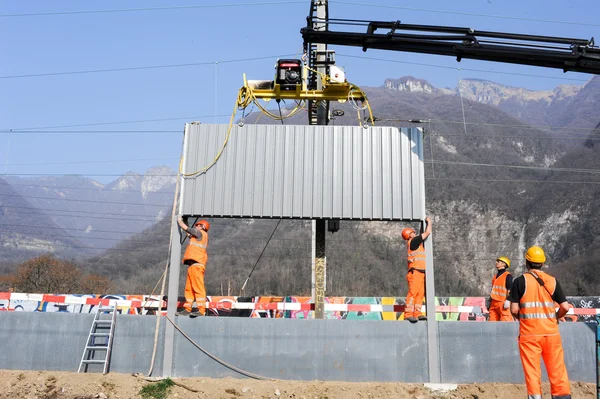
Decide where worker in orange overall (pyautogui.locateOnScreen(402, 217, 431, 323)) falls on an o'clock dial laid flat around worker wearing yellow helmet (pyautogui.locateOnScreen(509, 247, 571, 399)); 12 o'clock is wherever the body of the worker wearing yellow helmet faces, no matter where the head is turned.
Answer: The worker in orange overall is roughly at 11 o'clock from the worker wearing yellow helmet.

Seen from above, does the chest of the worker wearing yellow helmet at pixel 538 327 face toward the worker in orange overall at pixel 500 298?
yes

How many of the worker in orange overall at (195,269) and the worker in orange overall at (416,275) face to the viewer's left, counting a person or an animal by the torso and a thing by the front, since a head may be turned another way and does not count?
1

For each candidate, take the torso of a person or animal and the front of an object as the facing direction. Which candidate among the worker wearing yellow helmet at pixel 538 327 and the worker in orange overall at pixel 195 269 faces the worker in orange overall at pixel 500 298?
the worker wearing yellow helmet

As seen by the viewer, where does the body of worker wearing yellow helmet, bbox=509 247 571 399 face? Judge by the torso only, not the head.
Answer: away from the camera

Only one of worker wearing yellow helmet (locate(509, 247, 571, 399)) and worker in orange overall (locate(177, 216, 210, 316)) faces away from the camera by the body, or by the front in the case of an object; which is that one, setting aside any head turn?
the worker wearing yellow helmet
